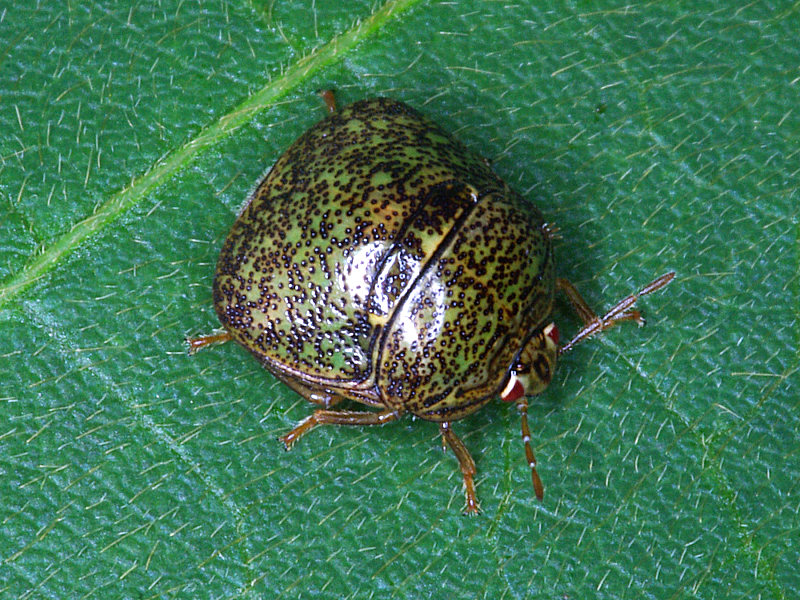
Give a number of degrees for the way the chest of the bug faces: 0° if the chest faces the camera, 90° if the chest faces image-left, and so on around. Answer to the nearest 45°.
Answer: approximately 315°
